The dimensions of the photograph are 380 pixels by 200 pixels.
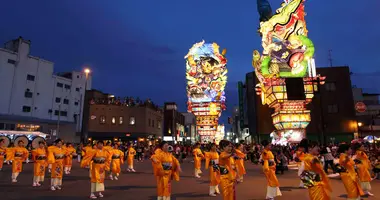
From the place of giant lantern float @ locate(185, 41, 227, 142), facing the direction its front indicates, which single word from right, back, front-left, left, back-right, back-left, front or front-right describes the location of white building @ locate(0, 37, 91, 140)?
right

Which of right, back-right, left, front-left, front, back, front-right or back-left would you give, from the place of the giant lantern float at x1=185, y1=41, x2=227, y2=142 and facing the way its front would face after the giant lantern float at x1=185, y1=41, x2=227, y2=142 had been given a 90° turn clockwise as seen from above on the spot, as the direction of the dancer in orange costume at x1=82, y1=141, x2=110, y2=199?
left

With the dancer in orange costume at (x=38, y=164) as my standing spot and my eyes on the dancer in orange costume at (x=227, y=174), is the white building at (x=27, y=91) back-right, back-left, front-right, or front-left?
back-left

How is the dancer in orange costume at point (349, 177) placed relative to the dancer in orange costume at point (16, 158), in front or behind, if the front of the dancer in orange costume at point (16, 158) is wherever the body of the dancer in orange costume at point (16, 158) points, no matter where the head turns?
in front

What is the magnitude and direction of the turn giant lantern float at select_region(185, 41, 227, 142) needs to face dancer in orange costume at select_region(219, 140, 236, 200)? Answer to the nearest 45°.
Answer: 0° — it already faces them

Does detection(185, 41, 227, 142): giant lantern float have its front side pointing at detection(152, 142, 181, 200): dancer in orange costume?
yes

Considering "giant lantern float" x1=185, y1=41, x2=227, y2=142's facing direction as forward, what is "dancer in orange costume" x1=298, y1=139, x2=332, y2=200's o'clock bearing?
The dancer in orange costume is roughly at 12 o'clock from the giant lantern float.

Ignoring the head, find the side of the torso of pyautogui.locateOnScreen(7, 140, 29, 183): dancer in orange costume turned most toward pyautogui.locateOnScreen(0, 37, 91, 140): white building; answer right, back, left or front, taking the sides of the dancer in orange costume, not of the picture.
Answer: back

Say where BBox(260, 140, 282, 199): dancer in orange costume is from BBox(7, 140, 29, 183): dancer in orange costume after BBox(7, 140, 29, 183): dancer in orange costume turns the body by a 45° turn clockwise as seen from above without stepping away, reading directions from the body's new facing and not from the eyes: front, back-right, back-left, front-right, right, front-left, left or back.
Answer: left

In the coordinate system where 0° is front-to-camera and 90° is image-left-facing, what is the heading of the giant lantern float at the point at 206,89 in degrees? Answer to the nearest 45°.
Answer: approximately 0°

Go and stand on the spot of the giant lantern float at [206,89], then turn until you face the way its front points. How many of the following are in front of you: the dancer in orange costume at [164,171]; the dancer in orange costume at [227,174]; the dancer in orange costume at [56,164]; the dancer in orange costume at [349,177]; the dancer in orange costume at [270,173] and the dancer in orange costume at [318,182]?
6

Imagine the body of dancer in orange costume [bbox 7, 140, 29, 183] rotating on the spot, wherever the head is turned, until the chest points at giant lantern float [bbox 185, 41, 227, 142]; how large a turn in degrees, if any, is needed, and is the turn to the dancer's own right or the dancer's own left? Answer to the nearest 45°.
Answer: approximately 135° to the dancer's own left

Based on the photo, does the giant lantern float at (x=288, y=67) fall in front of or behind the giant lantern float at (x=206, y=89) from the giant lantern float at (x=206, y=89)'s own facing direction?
in front

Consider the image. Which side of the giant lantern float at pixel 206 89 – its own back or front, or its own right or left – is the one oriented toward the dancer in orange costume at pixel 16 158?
front

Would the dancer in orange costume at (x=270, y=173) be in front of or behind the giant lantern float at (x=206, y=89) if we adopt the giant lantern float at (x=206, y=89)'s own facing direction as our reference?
in front

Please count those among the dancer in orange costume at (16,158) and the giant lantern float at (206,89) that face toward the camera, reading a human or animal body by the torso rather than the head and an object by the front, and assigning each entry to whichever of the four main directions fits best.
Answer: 2
